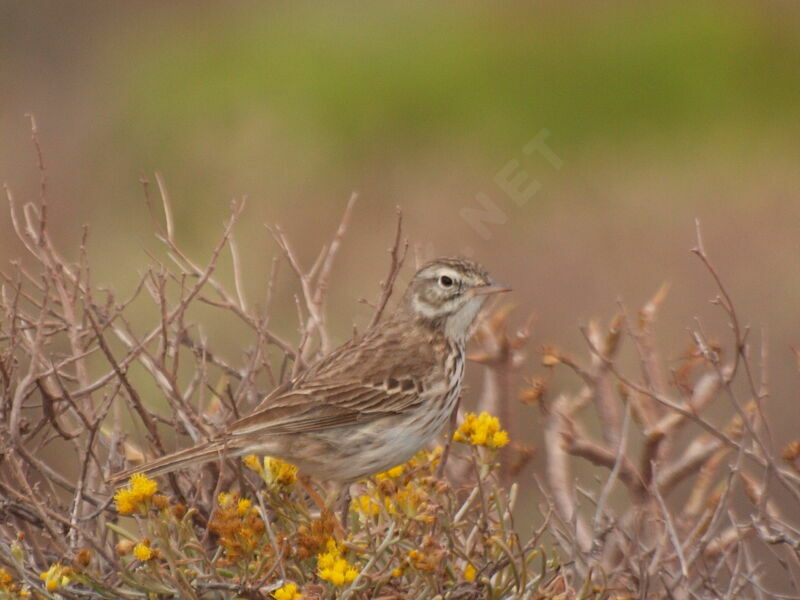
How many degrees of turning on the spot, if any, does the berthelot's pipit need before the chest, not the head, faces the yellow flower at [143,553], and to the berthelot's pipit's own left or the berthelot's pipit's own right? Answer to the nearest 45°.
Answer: approximately 135° to the berthelot's pipit's own right

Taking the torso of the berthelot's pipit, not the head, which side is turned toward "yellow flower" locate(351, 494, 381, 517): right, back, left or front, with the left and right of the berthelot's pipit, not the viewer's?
right

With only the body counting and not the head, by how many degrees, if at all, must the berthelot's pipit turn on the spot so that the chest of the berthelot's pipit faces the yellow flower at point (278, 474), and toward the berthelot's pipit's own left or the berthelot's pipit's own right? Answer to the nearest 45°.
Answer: approximately 135° to the berthelot's pipit's own right

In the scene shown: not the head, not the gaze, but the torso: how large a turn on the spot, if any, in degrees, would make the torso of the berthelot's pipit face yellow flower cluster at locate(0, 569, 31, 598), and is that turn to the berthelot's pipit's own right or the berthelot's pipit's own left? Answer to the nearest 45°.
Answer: approximately 135° to the berthelot's pipit's own right

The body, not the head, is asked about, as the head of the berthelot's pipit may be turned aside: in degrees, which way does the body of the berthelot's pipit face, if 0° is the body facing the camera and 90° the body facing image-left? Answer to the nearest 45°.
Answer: approximately 270°

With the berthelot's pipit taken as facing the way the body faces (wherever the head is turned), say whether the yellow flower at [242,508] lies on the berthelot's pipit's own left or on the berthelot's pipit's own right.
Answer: on the berthelot's pipit's own right

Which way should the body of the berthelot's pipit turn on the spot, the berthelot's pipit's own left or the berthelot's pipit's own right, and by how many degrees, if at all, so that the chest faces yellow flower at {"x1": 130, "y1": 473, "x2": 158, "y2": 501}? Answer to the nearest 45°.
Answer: approximately 135° to the berthelot's pipit's own right
